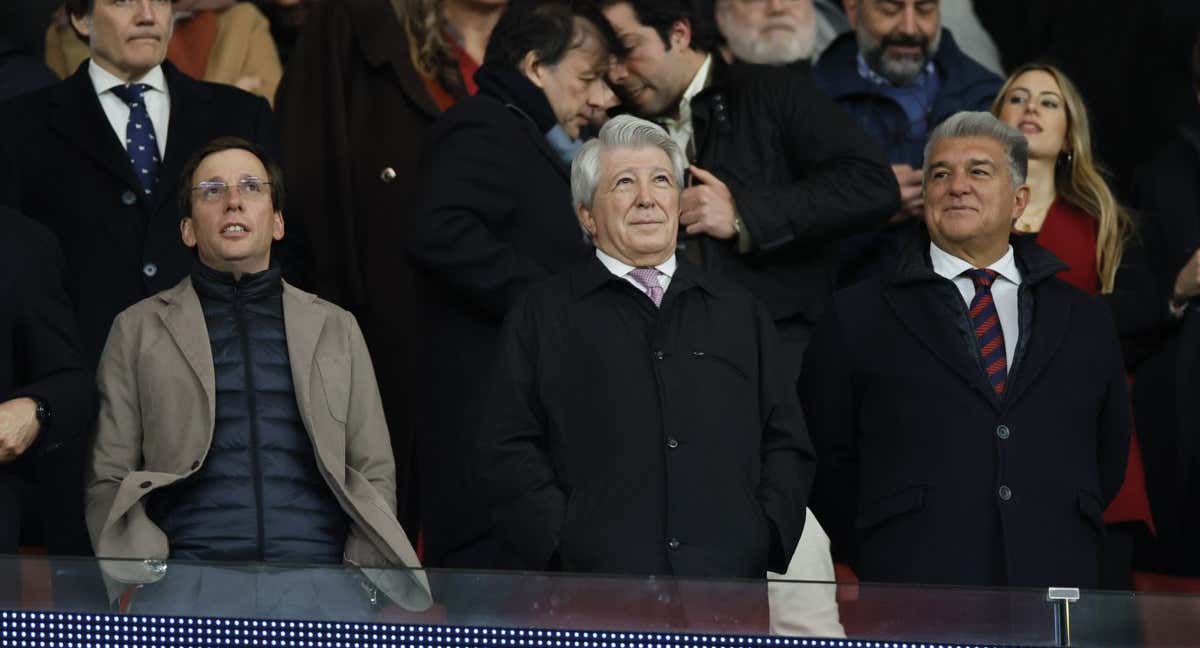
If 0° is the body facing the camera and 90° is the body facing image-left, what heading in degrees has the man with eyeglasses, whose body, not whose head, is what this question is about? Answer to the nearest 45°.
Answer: approximately 0°

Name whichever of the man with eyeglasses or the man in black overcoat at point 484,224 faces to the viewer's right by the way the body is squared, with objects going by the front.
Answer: the man in black overcoat

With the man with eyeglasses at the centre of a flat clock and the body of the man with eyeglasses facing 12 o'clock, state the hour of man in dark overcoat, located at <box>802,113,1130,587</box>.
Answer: The man in dark overcoat is roughly at 9 o'clock from the man with eyeglasses.

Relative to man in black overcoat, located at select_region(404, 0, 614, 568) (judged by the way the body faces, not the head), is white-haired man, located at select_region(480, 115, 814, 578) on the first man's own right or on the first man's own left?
on the first man's own right

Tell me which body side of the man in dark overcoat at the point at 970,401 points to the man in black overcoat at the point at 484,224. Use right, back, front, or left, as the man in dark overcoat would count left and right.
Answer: right

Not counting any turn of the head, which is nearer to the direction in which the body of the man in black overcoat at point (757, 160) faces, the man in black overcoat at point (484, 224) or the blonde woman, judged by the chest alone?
the man in black overcoat
